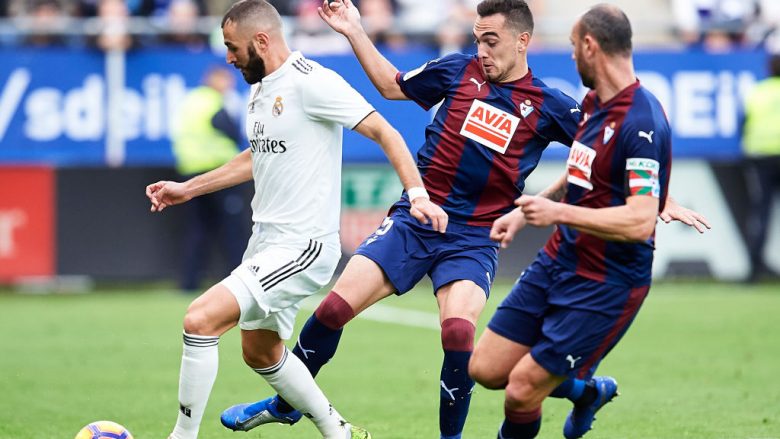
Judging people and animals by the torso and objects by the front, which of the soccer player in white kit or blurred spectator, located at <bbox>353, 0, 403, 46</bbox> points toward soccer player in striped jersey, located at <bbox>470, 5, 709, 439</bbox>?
the blurred spectator

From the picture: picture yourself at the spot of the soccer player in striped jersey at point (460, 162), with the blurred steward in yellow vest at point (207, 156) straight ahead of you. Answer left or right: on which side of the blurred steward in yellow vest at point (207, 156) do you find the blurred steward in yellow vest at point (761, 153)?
right

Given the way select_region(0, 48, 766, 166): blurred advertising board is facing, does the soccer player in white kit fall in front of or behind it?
in front

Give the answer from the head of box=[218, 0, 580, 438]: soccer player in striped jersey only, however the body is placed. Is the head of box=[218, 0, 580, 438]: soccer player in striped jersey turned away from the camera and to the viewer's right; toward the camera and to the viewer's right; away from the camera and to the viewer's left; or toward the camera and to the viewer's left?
toward the camera and to the viewer's left

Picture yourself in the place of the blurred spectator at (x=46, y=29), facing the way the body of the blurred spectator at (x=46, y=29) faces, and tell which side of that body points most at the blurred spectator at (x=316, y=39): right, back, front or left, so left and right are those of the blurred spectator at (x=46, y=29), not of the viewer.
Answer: left

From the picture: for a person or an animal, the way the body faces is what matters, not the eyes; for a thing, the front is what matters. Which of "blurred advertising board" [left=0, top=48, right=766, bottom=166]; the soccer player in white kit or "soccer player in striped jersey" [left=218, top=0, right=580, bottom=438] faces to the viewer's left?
the soccer player in white kit

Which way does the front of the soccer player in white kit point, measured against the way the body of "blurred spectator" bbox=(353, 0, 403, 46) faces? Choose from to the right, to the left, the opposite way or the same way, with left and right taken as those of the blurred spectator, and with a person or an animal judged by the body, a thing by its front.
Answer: to the right

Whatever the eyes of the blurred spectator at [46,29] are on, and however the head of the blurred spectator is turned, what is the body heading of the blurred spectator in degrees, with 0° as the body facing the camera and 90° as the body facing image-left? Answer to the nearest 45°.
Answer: approximately 0°

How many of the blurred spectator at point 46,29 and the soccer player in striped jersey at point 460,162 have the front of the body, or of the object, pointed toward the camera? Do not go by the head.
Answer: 2

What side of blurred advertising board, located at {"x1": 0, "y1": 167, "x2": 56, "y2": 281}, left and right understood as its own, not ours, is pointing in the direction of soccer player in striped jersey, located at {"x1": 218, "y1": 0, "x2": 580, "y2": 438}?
front

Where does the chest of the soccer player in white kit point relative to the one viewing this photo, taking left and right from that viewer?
facing to the left of the viewer

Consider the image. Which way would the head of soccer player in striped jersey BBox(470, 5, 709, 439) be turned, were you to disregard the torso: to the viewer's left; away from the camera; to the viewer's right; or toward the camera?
to the viewer's left

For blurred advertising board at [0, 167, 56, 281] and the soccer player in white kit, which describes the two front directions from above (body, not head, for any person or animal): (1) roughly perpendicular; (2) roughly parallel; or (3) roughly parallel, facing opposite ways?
roughly perpendicular
